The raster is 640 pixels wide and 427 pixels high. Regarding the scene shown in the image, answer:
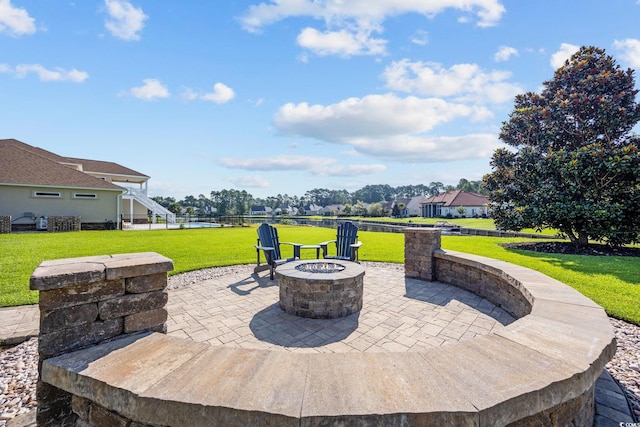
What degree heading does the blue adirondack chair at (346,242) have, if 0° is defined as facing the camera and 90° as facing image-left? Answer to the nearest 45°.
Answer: approximately 45°

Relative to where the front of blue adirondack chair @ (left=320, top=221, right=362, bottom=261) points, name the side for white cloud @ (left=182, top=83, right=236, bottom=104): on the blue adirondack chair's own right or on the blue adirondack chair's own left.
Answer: on the blue adirondack chair's own right

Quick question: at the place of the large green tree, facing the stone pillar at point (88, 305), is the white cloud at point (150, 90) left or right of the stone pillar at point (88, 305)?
right

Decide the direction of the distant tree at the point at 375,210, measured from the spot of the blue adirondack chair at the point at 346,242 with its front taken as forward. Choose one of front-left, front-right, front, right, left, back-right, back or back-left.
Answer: back-right

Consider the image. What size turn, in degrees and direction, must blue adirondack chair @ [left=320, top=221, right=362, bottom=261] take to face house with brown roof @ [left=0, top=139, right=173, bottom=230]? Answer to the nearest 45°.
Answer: approximately 90° to its right
